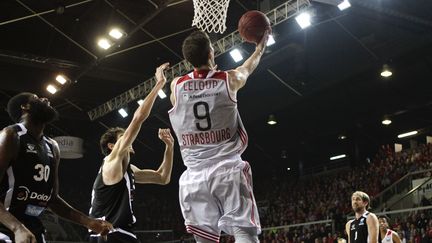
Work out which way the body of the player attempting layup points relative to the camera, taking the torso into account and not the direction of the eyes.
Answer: away from the camera

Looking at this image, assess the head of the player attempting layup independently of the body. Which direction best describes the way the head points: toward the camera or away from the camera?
away from the camera

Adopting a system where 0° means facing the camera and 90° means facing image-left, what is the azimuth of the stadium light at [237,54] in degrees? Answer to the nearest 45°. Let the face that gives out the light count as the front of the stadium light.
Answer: approximately 0°

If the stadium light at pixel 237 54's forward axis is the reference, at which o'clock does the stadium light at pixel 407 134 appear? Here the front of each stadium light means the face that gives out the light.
the stadium light at pixel 407 134 is roughly at 7 o'clock from the stadium light at pixel 237 54.

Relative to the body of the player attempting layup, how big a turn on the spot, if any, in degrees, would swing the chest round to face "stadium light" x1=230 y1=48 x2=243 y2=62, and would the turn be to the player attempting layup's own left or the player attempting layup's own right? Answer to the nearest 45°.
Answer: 0° — they already face it

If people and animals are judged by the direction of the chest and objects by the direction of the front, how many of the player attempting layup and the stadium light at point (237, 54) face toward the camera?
1

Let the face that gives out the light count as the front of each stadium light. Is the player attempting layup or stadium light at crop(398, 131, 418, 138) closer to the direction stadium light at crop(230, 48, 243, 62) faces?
the player attempting layup

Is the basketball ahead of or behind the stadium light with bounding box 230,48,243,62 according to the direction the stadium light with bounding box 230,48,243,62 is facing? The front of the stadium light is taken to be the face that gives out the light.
ahead

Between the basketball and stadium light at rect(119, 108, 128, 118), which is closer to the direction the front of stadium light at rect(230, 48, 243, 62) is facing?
the basketball

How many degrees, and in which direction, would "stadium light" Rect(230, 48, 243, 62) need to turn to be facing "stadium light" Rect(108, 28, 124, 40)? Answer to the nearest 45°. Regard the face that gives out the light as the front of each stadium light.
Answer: approximately 90° to its right

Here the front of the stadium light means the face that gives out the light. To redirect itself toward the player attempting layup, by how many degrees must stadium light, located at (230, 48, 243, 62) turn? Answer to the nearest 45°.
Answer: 0° — it already faces them

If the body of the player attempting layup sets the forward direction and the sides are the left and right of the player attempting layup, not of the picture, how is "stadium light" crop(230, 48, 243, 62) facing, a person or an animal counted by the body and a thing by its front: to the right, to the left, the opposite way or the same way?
the opposite way

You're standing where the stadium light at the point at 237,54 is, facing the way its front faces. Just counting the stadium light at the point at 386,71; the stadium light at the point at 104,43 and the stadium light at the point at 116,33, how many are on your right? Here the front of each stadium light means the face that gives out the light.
2
